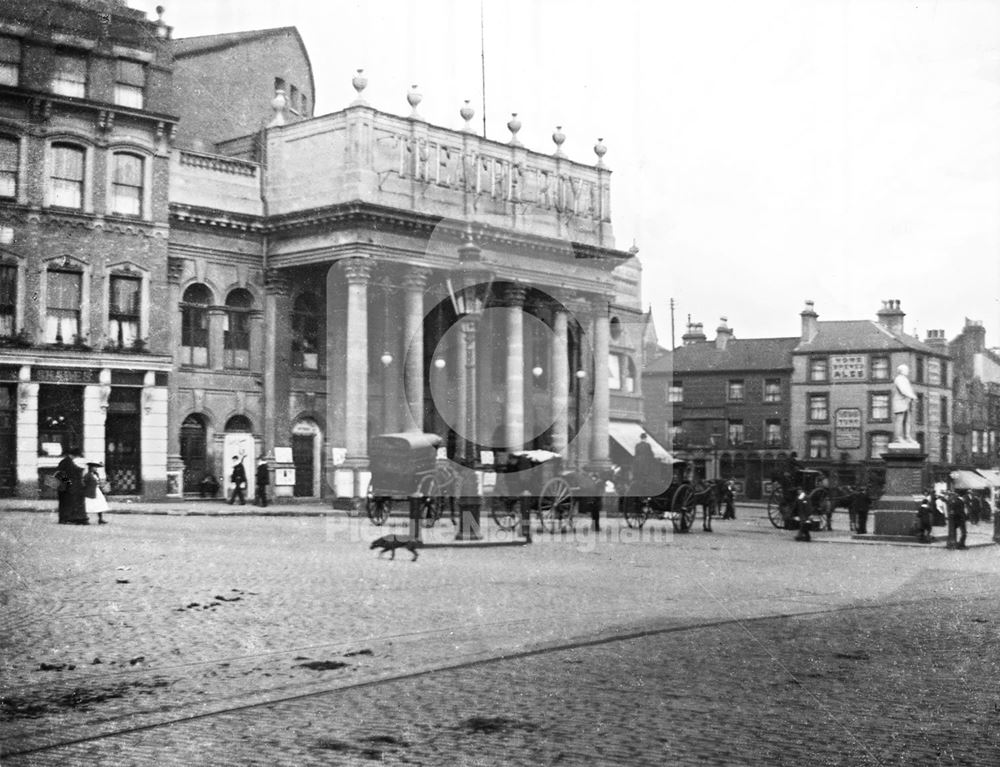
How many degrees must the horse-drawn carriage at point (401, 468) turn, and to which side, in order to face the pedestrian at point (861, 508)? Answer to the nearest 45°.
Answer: approximately 45° to its right

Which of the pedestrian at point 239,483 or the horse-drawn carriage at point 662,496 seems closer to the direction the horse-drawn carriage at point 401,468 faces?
the horse-drawn carriage

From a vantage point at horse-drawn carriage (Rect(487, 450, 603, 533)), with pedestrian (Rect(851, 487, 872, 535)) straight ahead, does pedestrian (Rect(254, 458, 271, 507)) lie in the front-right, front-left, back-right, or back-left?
back-left

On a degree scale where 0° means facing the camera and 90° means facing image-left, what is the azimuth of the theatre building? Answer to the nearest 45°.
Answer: approximately 315°

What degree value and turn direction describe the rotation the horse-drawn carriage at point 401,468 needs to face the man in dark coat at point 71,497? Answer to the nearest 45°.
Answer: approximately 180°

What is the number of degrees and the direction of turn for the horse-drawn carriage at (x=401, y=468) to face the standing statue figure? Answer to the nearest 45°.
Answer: approximately 45° to its right

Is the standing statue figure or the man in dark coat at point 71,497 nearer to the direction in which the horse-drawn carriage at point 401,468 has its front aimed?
the standing statue figure

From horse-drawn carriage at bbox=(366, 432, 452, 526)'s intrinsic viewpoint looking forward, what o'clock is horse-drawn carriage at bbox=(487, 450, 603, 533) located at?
horse-drawn carriage at bbox=(487, 450, 603, 533) is roughly at 1 o'clock from horse-drawn carriage at bbox=(366, 432, 452, 526).

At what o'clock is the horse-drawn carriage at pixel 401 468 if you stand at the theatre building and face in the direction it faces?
The horse-drawn carriage is roughly at 1 o'clock from the theatre building.

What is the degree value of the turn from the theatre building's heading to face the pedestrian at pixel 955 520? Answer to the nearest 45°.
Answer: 0° — it already faces them

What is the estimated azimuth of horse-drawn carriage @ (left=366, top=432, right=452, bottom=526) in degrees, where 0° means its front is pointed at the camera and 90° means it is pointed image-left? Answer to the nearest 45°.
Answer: approximately 225°

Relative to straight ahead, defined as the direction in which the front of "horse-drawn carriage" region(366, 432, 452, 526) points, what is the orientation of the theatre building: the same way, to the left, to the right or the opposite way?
to the right

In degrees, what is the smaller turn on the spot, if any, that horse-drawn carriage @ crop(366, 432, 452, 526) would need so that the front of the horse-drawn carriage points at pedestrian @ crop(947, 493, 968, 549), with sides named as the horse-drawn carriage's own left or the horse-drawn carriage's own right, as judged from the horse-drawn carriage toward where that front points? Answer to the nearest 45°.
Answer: approximately 45° to the horse-drawn carriage's own right
